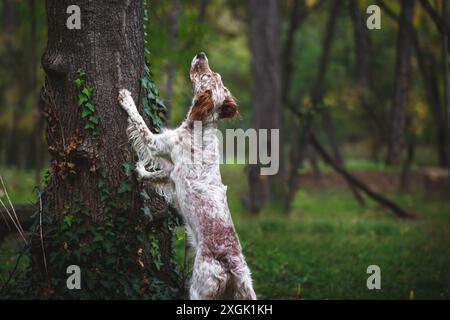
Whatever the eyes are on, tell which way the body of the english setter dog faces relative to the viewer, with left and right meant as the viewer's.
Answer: facing away from the viewer and to the left of the viewer

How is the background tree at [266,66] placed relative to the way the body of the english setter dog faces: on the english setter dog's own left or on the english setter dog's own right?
on the english setter dog's own right

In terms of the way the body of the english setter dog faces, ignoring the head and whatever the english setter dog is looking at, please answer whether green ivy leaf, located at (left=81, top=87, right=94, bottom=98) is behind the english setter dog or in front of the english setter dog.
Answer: in front

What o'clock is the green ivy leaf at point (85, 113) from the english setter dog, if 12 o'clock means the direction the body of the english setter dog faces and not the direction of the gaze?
The green ivy leaf is roughly at 11 o'clock from the english setter dog.

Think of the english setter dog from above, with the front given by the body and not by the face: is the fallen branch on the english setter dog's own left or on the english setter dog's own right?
on the english setter dog's own right

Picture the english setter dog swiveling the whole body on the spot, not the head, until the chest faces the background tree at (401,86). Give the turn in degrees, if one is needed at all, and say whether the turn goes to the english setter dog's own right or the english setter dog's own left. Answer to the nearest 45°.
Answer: approximately 90° to the english setter dog's own right

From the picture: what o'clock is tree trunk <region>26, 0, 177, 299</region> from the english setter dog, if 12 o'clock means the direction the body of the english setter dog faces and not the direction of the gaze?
The tree trunk is roughly at 11 o'clock from the english setter dog.

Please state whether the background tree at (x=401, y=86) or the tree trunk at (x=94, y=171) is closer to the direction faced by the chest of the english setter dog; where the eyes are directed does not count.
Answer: the tree trunk

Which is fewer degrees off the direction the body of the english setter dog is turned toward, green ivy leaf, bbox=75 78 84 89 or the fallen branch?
the green ivy leaf

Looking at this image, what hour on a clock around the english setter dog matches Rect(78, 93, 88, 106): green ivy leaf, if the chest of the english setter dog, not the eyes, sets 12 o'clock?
The green ivy leaf is roughly at 11 o'clock from the english setter dog.

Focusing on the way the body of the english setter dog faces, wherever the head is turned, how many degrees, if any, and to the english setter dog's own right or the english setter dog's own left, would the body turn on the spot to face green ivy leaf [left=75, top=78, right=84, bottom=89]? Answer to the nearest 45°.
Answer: approximately 45° to the english setter dog's own left
